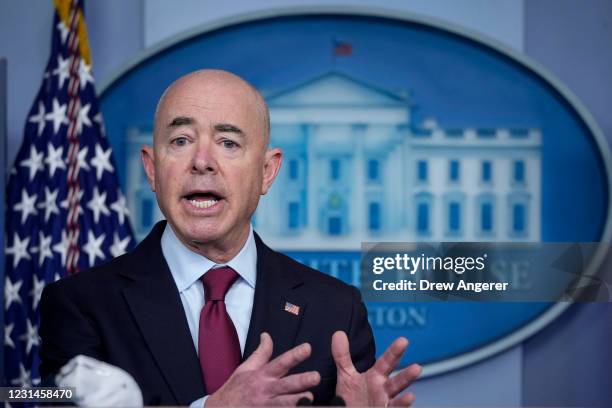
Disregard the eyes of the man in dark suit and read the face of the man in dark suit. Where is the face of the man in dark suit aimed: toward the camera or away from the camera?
toward the camera

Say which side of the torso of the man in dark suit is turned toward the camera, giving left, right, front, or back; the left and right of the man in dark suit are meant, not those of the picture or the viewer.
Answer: front

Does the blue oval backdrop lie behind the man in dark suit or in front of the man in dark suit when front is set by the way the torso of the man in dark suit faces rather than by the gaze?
behind

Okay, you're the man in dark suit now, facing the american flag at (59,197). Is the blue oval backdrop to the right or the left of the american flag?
right

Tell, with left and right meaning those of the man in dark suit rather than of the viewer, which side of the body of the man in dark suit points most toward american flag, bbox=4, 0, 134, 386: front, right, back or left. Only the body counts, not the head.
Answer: back
